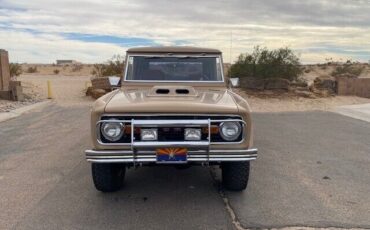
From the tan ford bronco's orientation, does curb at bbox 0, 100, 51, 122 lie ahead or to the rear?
to the rear

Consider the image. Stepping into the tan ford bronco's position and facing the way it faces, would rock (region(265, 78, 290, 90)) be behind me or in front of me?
behind

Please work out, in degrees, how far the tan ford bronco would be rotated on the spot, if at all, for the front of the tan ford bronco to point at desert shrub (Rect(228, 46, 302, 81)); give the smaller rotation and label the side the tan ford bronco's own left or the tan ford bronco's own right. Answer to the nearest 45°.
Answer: approximately 180°

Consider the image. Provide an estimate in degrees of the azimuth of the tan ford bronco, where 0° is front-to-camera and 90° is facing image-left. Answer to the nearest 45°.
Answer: approximately 0°

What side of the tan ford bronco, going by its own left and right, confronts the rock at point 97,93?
back
